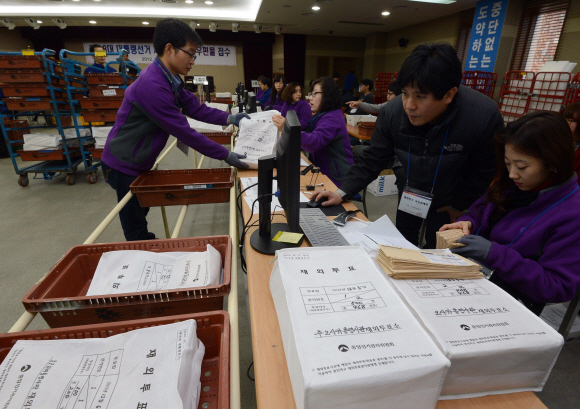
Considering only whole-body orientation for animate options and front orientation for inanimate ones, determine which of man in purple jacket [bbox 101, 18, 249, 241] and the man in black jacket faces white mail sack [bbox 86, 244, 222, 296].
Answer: the man in black jacket

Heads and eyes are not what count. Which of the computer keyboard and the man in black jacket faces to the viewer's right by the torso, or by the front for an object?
the computer keyboard

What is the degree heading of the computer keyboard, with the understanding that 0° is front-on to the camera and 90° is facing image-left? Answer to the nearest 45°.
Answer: approximately 270°

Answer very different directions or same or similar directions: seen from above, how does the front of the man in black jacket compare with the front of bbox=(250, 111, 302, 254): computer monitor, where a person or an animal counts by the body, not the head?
very different directions

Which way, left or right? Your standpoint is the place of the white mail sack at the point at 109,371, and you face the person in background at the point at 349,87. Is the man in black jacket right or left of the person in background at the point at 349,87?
right

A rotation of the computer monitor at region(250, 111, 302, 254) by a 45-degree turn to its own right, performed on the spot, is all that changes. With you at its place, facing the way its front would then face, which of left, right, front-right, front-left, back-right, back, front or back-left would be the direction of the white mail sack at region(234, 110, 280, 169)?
back-left

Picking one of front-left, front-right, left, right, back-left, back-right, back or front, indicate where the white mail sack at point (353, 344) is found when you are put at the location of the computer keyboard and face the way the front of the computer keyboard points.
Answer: right

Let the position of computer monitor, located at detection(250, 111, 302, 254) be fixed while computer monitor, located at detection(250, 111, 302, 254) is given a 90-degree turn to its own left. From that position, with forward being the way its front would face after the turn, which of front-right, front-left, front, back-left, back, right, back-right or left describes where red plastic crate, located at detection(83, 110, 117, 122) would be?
front-left

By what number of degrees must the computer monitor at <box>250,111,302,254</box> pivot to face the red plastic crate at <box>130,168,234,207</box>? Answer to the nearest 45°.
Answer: approximately 135° to its left

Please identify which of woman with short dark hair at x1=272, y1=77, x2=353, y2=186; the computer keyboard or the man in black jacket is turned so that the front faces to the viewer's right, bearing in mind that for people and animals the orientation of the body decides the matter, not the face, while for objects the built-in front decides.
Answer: the computer keyboard

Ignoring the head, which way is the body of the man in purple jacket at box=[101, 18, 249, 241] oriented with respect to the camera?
to the viewer's right

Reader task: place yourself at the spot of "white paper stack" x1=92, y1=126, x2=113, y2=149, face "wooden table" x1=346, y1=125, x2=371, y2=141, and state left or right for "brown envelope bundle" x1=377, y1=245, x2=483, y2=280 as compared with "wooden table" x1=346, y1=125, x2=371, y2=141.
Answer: right

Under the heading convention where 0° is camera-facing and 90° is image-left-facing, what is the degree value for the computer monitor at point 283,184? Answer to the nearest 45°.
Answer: approximately 270°
